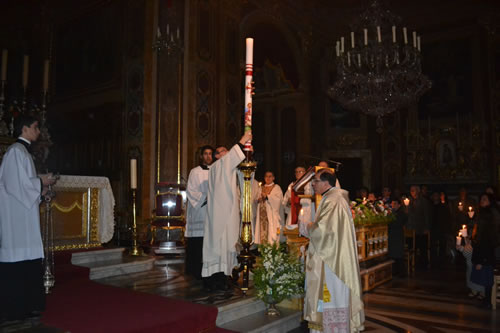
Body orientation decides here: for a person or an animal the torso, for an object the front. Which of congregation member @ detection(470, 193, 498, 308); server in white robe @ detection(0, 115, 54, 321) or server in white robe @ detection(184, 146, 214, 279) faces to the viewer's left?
the congregation member

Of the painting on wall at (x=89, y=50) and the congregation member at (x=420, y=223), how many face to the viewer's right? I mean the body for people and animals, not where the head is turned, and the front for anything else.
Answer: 0

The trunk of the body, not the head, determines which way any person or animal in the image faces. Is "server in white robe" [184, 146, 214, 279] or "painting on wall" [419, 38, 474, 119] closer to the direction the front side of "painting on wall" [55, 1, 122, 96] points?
the server in white robe

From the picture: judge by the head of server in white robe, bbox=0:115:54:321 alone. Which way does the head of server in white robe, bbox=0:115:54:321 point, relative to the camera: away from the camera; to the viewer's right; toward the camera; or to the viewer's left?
to the viewer's right

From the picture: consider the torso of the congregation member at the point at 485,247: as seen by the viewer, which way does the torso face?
to the viewer's left

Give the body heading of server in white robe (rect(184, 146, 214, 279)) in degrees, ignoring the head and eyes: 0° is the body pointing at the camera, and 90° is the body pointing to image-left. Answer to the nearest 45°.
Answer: approximately 315°

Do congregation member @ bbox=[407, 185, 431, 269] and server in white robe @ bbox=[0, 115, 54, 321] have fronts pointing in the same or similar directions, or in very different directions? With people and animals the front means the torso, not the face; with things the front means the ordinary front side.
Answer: very different directions

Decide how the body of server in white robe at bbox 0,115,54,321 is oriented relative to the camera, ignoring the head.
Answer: to the viewer's right

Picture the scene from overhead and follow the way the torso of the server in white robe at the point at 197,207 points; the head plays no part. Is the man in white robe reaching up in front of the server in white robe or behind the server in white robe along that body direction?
in front

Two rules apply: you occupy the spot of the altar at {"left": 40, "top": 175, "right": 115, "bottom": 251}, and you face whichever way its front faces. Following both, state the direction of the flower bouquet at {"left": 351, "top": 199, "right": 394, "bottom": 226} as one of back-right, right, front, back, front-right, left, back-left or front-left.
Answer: back-left

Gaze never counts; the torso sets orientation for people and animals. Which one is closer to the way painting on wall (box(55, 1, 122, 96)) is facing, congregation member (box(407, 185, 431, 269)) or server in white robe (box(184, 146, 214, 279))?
the server in white robe

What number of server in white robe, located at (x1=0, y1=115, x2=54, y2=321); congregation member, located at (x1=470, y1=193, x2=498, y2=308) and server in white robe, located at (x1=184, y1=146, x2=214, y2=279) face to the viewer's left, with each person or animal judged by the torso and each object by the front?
1

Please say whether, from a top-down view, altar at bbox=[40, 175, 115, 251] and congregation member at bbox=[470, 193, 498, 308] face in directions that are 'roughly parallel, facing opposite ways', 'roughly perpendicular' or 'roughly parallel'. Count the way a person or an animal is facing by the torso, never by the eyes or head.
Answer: roughly perpendicular
